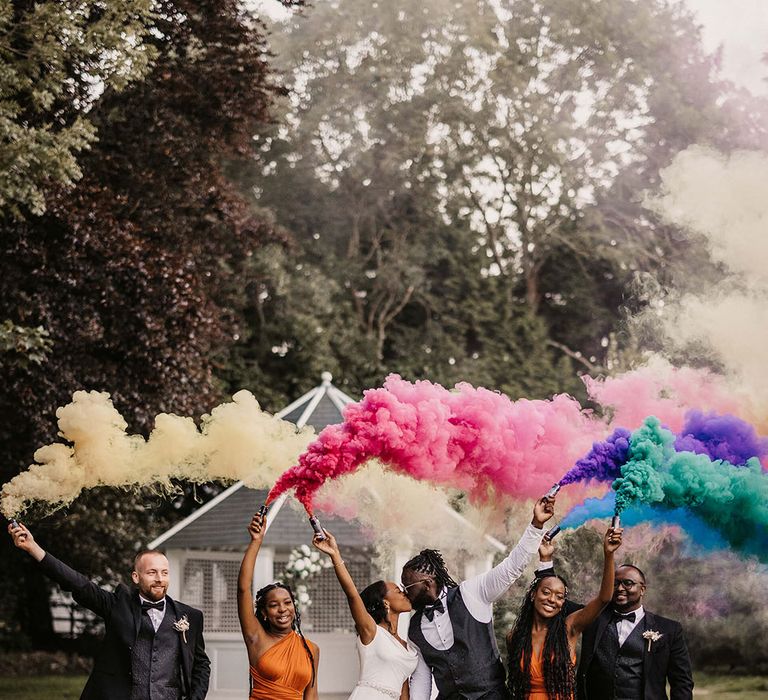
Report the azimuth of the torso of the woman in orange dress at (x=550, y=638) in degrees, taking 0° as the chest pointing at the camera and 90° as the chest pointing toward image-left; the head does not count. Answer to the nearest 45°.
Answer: approximately 0°

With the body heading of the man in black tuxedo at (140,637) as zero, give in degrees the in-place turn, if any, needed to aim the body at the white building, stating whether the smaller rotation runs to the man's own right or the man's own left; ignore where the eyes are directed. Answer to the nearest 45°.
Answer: approximately 180°

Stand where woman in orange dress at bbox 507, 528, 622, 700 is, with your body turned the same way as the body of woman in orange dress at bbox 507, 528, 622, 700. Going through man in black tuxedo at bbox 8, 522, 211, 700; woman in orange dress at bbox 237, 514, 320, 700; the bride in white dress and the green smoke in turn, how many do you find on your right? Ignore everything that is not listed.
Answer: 3

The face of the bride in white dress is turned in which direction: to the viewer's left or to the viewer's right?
to the viewer's right

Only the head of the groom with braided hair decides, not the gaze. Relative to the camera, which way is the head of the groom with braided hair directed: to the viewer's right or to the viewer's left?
to the viewer's left

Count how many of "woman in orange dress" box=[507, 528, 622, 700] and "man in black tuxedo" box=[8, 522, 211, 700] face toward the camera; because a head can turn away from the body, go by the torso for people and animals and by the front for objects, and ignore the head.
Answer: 2

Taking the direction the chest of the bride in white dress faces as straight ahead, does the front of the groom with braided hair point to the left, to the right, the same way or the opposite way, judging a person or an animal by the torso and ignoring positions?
to the right

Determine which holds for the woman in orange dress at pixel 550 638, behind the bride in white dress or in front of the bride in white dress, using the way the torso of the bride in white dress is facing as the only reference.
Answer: in front

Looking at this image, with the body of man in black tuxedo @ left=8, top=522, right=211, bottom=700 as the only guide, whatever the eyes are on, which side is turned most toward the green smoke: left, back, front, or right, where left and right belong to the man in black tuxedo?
left
